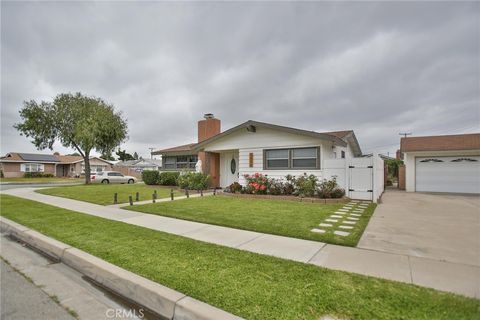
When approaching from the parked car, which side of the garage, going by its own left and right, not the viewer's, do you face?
right

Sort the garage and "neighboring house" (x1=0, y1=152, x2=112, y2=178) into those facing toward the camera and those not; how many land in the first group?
2

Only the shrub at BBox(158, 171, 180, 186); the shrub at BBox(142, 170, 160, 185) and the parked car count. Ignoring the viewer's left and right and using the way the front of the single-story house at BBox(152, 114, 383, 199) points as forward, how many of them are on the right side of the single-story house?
3

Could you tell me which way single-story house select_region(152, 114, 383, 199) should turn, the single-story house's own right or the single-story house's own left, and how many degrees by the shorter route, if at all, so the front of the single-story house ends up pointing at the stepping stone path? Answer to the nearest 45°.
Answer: approximately 45° to the single-story house's own left

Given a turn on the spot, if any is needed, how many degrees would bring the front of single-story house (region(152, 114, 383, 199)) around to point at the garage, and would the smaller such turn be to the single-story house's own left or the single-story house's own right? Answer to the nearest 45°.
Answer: approximately 135° to the single-story house's own left

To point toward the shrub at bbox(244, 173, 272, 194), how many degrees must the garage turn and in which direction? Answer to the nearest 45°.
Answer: approximately 45° to its right

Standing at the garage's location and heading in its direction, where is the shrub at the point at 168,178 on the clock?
The shrub is roughly at 2 o'clock from the garage.

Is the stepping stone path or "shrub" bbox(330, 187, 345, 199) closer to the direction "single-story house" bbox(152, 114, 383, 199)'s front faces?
the stepping stone path

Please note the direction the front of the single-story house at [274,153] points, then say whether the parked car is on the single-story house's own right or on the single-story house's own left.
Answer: on the single-story house's own right

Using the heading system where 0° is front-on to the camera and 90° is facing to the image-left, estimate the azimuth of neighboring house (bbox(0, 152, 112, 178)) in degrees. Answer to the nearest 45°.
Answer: approximately 0°
